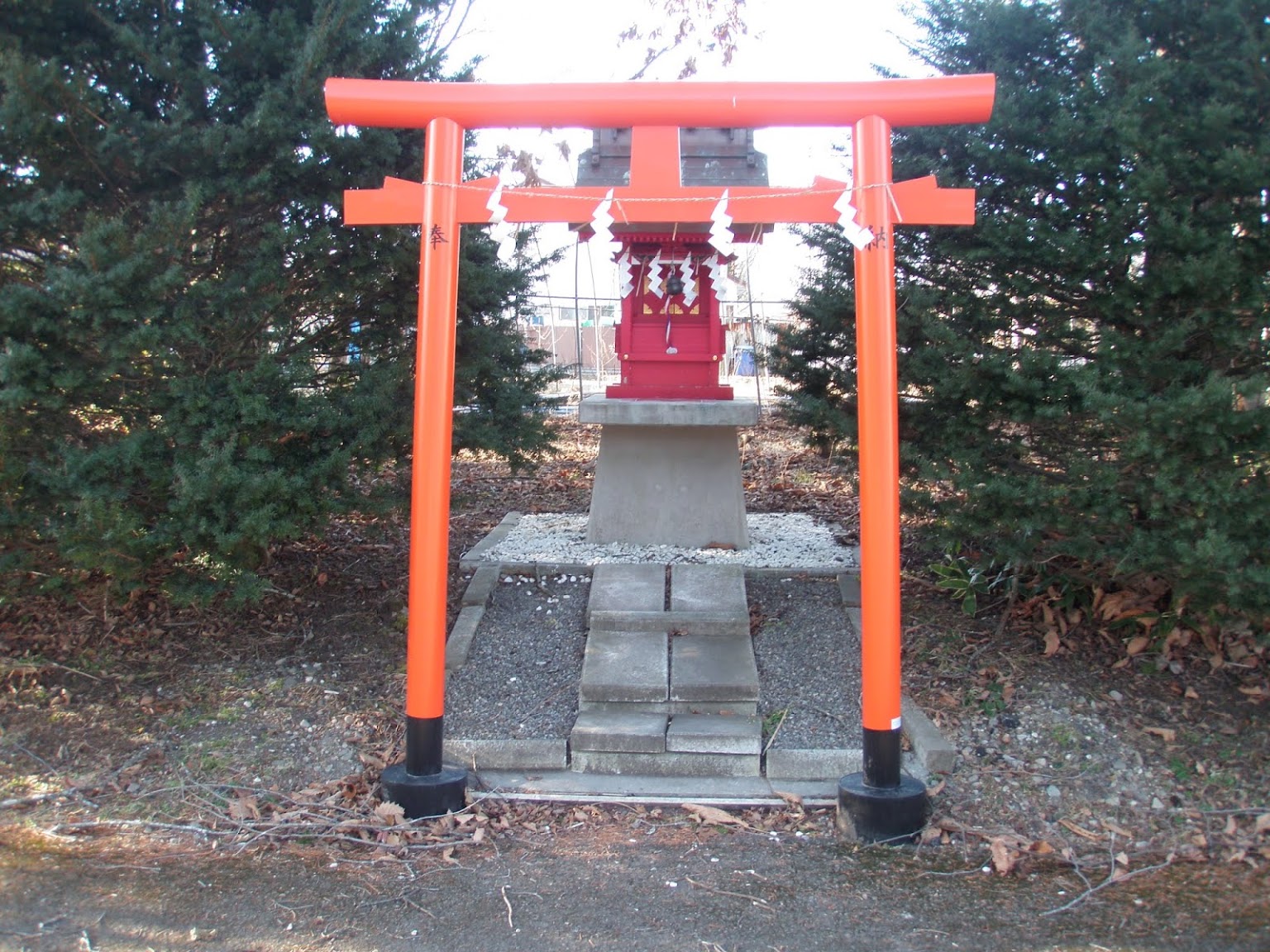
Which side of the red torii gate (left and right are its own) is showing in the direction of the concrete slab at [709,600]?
back

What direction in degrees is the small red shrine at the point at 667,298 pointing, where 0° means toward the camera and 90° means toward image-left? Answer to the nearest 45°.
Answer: approximately 0°

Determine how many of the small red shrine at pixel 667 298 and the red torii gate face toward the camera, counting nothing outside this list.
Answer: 2

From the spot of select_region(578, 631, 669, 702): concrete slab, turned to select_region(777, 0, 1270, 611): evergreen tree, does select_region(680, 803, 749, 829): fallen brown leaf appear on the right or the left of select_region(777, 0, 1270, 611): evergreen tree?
right

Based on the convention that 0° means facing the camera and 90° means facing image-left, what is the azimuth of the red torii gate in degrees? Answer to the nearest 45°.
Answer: approximately 0°
